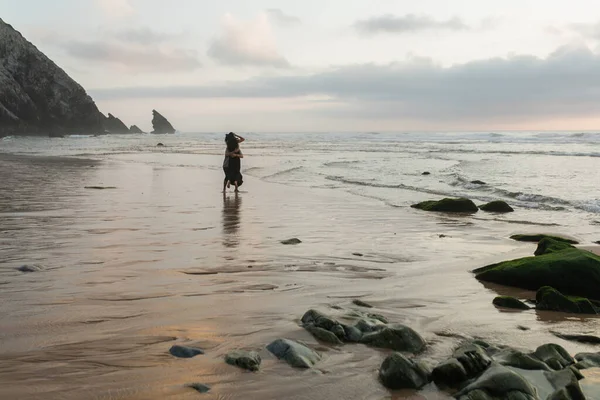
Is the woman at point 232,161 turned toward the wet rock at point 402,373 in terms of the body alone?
no

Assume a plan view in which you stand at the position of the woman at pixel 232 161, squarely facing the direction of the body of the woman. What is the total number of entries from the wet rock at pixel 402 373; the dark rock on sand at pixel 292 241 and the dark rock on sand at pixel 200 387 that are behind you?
3

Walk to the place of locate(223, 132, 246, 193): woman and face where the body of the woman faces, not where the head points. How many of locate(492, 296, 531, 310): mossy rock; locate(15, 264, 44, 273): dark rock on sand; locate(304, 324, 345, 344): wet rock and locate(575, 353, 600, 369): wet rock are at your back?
4

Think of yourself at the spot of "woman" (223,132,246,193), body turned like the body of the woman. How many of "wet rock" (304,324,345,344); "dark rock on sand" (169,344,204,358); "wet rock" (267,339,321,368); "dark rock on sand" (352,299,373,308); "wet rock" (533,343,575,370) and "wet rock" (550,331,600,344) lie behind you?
6

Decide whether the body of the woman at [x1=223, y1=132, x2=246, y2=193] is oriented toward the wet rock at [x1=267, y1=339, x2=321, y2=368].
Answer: no

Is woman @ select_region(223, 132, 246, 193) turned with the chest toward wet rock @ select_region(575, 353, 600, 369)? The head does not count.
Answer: no

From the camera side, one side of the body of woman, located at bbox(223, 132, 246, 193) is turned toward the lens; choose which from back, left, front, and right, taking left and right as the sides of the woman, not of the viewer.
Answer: back

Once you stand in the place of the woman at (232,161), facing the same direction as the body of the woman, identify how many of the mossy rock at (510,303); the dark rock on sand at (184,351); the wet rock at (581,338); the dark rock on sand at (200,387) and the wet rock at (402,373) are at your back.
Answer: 5

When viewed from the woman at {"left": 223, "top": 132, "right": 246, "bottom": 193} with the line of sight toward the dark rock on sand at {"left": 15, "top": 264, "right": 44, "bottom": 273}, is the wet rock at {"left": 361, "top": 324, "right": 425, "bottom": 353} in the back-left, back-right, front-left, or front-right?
front-left
